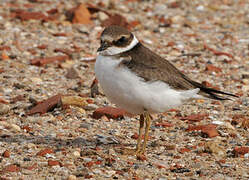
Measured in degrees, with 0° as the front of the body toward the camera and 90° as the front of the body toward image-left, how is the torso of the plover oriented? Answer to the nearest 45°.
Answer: approximately 90°
